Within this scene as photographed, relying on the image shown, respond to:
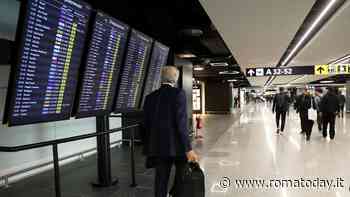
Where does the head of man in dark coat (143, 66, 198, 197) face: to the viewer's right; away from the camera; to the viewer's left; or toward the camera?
away from the camera

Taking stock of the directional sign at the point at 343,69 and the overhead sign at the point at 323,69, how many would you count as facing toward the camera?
2

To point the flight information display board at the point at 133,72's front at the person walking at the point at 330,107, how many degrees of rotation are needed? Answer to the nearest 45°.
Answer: approximately 90° to its left

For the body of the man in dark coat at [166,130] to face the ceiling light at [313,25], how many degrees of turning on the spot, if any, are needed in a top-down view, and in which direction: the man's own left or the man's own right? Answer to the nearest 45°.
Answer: approximately 45° to the man's own right

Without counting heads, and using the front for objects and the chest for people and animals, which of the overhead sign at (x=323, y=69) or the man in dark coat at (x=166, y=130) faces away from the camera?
the man in dark coat

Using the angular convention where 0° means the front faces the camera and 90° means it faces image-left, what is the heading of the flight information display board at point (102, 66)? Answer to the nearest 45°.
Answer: approximately 315°

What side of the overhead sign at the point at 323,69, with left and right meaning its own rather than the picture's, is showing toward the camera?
front

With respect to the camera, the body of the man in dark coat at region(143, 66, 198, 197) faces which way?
away from the camera

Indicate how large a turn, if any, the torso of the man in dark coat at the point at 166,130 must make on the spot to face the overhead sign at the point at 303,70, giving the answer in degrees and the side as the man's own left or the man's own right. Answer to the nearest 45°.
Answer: approximately 45° to the man's own right

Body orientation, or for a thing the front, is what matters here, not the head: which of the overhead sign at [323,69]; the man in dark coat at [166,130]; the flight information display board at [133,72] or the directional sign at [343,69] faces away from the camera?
the man in dark coat

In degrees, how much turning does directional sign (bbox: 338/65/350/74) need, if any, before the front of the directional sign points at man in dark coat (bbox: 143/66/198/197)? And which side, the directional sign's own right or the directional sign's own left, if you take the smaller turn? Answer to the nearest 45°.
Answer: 0° — it already faces them

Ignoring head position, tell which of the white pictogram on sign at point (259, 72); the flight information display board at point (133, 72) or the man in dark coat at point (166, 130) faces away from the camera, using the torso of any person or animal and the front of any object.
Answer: the man in dark coat

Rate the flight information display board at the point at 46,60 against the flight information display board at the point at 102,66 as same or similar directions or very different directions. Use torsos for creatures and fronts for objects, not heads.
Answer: same or similar directions
